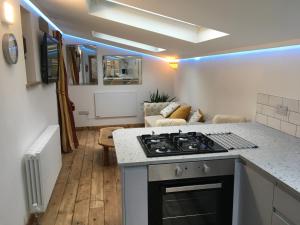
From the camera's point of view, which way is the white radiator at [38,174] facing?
to the viewer's right

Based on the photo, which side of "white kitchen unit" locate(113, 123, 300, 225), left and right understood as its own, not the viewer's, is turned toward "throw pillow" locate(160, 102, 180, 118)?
back

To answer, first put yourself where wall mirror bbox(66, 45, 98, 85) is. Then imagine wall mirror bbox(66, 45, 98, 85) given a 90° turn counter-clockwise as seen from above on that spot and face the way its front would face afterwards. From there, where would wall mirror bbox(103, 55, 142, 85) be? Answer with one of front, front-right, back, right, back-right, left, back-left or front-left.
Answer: front

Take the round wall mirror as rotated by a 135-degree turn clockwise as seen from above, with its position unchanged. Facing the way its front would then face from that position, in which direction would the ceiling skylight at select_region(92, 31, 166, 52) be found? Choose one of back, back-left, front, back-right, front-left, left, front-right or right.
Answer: back-right

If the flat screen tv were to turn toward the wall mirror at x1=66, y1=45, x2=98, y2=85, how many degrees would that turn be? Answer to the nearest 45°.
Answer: approximately 90° to its left

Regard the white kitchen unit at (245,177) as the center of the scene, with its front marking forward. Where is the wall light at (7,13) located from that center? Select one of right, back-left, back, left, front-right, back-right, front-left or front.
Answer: front

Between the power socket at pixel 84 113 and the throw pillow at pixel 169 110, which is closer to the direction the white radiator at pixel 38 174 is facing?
the throw pillow

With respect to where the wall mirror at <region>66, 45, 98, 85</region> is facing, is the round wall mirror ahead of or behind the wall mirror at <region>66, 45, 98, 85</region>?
ahead

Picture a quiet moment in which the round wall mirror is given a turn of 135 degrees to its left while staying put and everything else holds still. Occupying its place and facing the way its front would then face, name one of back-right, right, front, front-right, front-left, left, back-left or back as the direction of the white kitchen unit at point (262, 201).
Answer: back-right

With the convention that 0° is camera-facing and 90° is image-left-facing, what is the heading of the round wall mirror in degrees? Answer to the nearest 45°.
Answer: approximately 315°

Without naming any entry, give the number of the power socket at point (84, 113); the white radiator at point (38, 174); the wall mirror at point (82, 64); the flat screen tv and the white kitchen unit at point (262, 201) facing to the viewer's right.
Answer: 2

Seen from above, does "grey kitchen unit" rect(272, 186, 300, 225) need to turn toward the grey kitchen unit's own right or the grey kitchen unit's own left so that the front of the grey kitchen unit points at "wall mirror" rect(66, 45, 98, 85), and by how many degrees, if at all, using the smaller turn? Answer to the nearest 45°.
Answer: approximately 90° to the grey kitchen unit's own right

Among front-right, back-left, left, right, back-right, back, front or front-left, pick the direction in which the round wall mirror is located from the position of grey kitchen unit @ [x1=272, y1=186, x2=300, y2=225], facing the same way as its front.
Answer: front-right

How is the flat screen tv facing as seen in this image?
to the viewer's right

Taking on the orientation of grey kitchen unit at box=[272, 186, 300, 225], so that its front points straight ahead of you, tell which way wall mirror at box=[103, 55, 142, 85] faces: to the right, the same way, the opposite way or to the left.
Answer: to the left

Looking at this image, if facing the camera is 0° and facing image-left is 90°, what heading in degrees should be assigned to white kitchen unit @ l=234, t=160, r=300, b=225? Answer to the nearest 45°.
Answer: approximately 45°
